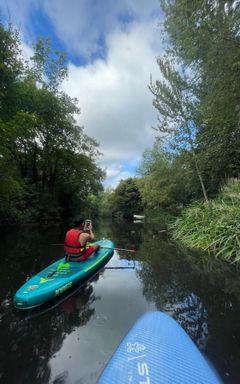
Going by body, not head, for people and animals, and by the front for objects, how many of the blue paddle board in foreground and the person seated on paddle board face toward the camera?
0

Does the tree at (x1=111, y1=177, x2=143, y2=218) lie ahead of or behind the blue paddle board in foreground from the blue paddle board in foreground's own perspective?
ahead

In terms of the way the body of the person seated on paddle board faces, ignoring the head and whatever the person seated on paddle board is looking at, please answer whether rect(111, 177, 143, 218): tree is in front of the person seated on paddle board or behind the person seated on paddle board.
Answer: in front

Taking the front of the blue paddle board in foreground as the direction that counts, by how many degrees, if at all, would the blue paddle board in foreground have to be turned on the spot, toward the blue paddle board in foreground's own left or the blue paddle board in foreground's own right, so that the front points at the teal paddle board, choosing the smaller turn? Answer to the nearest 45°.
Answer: approximately 45° to the blue paddle board in foreground's own left

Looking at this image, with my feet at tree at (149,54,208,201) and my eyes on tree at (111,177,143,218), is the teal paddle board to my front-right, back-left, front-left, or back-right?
back-left

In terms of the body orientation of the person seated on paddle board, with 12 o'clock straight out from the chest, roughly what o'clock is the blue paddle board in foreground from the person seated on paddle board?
The blue paddle board in foreground is roughly at 4 o'clock from the person seated on paddle board.

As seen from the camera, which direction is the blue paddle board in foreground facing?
away from the camera

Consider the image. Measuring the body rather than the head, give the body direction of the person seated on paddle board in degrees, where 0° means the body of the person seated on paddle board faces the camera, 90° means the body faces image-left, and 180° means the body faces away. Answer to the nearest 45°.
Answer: approximately 225°
